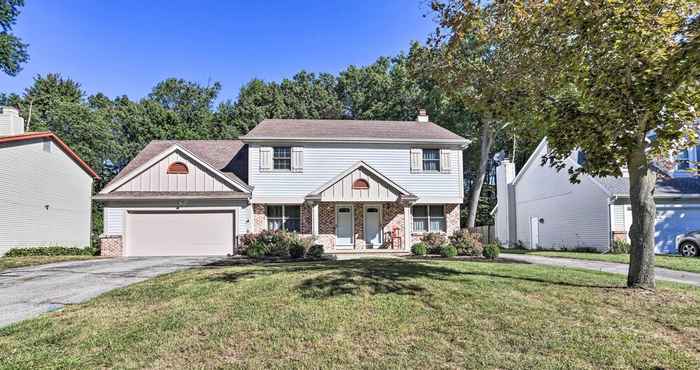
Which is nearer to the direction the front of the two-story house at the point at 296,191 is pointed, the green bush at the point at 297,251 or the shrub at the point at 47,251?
the green bush

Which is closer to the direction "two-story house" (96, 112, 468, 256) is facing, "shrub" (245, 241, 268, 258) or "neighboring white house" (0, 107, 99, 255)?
the shrub

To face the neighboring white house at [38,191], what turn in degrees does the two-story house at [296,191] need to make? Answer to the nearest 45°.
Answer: approximately 90° to its right

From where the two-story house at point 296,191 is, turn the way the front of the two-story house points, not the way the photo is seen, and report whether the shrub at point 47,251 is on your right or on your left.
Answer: on your right

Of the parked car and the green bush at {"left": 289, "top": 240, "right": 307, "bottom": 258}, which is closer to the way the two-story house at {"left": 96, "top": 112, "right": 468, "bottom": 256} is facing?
the green bush

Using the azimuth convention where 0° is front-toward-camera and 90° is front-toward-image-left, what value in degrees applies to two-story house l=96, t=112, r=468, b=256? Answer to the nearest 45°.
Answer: approximately 0°

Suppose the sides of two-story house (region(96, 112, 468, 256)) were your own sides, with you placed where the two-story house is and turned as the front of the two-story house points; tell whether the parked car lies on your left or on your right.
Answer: on your left

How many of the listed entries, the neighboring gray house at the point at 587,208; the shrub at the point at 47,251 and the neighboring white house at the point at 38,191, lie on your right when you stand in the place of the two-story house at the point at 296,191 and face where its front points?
2
